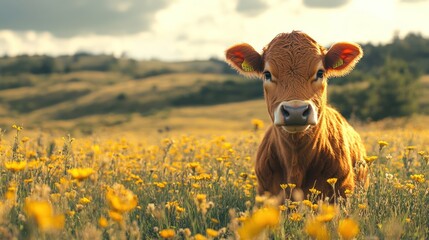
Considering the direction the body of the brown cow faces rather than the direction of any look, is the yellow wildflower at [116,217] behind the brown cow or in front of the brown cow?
in front

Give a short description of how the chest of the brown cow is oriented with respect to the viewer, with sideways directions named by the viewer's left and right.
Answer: facing the viewer
